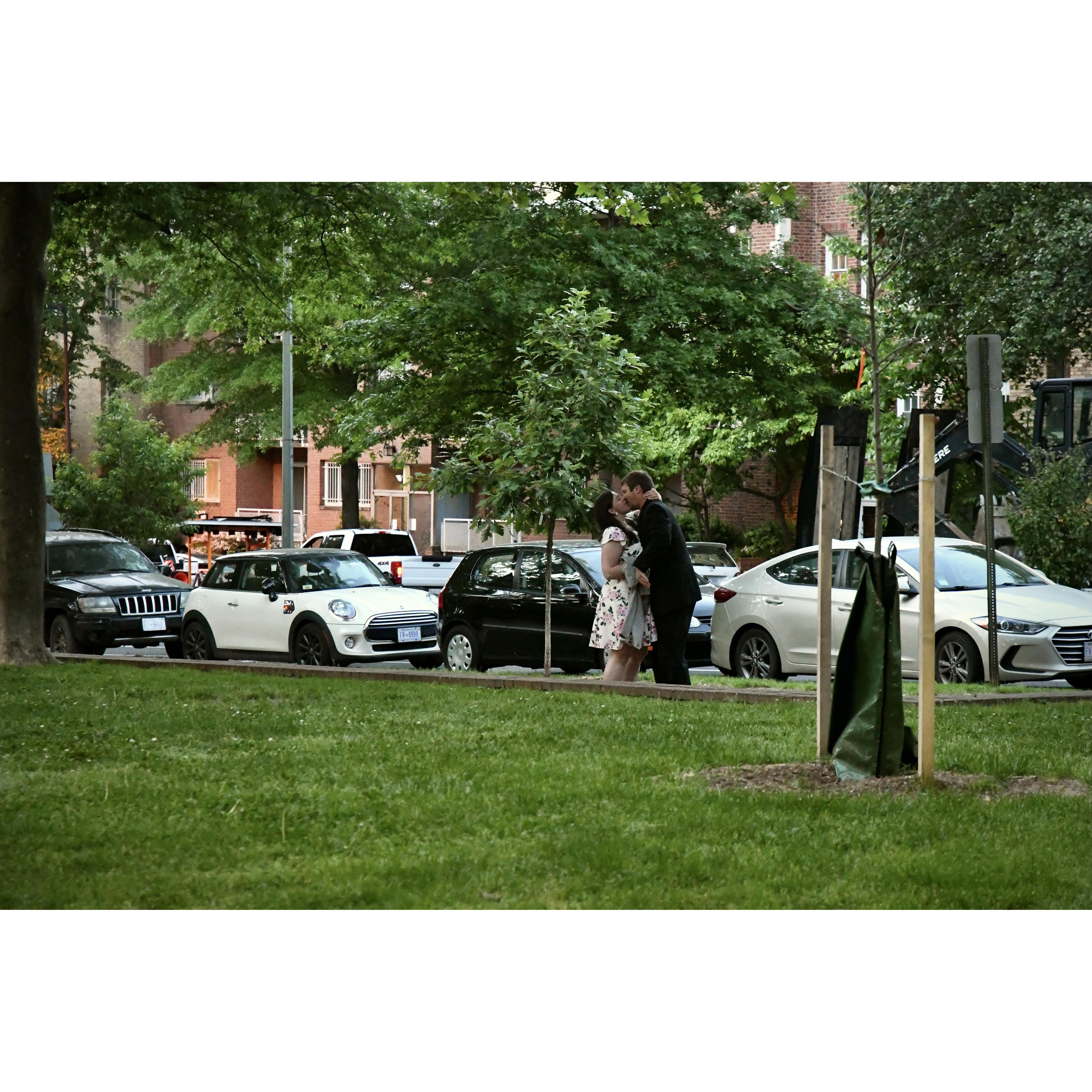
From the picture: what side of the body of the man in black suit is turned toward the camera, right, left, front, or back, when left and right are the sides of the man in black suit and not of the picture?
left

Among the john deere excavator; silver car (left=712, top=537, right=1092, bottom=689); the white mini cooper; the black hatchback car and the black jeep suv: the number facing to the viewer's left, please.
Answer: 1

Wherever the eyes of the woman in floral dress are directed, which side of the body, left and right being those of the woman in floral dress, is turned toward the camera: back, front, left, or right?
right

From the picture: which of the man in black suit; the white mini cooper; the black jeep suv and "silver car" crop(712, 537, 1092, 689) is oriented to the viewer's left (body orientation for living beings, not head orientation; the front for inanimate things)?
the man in black suit

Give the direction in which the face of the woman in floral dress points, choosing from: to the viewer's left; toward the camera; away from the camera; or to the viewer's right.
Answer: to the viewer's right

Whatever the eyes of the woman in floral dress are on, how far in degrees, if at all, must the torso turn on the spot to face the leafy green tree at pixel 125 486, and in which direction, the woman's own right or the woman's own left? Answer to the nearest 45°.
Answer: approximately 135° to the woman's own left

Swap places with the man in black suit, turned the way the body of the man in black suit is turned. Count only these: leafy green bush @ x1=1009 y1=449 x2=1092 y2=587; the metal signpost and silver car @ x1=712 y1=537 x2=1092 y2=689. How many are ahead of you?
0

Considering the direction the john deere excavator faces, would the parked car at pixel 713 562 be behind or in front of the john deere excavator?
in front

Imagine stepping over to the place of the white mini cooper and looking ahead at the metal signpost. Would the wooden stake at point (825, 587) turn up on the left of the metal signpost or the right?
right

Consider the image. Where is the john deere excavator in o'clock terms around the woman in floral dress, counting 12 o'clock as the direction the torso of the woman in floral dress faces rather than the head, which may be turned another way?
The john deere excavator is roughly at 10 o'clock from the woman in floral dress.

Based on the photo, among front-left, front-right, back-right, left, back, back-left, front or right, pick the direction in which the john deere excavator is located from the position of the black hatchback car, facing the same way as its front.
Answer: left

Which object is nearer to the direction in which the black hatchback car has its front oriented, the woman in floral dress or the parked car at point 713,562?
the woman in floral dress

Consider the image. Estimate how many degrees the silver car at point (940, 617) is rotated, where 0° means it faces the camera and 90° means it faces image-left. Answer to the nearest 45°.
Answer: approximately 315°

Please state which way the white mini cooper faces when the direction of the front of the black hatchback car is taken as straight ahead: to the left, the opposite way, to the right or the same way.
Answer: the same way

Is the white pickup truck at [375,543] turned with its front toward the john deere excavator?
no

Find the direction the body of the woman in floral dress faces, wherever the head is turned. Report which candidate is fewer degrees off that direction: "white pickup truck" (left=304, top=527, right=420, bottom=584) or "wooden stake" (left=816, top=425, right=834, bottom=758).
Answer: the wooden stake

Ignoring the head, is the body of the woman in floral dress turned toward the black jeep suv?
no

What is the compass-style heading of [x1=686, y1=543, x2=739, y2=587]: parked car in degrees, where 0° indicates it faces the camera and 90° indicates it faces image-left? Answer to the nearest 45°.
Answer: approximately 135°

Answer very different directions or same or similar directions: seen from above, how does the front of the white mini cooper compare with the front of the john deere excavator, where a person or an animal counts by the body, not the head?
very different directions
